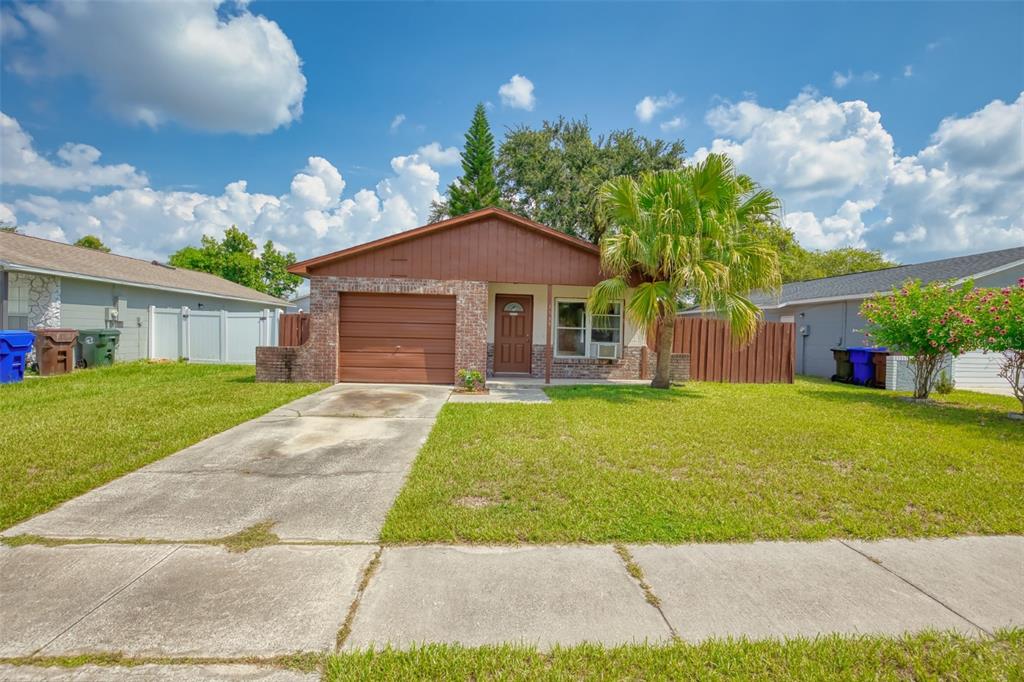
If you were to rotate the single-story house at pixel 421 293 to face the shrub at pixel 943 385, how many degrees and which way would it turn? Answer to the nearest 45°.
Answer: approximately 90° to its left

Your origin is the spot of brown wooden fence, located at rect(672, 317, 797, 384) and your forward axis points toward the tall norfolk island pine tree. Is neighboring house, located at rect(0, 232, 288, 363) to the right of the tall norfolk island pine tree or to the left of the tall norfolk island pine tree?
left

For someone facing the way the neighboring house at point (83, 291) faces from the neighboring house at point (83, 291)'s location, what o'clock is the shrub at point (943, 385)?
The shrub is roughly at 9 o'clock from the neighboring house.

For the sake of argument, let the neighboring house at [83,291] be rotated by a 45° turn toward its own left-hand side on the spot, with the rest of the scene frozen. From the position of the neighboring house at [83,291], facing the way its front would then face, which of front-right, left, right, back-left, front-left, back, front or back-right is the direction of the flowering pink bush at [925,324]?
front-left

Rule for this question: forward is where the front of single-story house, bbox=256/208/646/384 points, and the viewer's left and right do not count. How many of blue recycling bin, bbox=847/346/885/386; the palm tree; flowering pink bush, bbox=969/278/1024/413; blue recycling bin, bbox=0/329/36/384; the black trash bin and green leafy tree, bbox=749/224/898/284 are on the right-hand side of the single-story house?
1

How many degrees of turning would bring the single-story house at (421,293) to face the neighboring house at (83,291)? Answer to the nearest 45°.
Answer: approximately 135° to its right

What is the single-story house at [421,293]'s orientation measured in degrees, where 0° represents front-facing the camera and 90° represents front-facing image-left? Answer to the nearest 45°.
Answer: approximately 0°

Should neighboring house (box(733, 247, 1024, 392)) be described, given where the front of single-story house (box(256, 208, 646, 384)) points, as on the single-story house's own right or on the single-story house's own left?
on the single-story house's own left

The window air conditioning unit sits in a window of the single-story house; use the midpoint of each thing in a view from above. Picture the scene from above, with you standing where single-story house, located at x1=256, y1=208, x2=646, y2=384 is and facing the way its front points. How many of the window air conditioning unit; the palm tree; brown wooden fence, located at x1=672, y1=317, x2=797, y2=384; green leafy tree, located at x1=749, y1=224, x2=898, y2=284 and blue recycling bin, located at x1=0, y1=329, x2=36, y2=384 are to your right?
1

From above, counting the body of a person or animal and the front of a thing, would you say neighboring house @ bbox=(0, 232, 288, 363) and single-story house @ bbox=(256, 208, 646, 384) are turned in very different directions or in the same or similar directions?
same or similar directions

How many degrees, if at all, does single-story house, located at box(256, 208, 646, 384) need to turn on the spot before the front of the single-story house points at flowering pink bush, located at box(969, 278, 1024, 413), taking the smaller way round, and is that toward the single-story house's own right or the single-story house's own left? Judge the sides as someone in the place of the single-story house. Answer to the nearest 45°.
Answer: approximately 45° to the single-story house's own left

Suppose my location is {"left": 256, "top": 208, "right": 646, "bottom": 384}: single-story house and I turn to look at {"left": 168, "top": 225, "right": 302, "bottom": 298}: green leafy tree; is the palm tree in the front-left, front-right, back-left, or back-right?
back-right

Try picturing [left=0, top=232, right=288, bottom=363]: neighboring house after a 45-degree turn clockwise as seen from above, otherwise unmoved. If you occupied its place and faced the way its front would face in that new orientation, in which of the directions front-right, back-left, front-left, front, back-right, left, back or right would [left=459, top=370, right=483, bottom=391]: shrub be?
back-left

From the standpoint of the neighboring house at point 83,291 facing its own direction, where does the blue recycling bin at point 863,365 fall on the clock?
The blue recycling bin is roughly at 9 o'clock from the neighboring house.

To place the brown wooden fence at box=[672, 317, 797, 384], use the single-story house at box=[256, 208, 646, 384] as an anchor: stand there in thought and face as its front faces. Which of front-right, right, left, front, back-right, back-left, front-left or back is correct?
left

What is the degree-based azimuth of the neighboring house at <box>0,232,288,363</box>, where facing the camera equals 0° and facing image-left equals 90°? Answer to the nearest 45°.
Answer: approximately 45°

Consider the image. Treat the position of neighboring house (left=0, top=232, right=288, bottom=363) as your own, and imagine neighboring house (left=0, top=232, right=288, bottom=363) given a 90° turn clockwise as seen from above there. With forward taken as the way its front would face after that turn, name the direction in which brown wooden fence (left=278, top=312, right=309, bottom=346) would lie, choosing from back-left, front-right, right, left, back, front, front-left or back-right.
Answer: back

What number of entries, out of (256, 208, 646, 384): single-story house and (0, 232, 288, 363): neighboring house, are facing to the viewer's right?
0

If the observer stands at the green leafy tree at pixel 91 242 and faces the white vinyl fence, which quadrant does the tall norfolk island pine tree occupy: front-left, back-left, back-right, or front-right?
front-left
